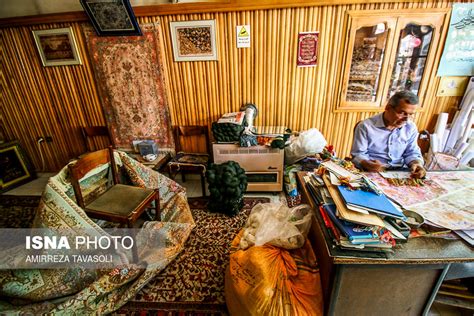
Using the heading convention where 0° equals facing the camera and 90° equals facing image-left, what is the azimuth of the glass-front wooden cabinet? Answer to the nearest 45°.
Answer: approximately 0°

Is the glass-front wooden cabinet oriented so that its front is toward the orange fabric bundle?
yes

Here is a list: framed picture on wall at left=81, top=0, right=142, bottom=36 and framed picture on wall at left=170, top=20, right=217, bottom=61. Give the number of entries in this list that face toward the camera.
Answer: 2

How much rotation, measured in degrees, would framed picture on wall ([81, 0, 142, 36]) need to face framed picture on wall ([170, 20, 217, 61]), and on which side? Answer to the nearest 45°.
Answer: approximately 45° to its left
